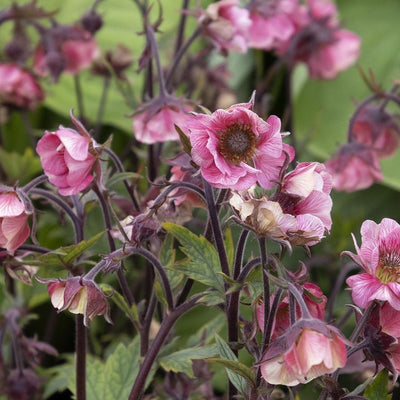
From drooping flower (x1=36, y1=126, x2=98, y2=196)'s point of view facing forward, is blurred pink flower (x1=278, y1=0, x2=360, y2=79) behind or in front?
behind

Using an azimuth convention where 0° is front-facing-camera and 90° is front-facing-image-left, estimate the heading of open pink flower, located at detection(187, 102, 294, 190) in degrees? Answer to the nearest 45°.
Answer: approximately 0°
